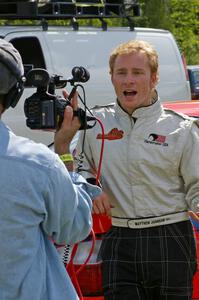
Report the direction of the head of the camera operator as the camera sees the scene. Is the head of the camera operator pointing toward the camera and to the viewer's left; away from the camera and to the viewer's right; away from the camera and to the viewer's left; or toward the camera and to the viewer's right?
away from the camera and to the viewer's right

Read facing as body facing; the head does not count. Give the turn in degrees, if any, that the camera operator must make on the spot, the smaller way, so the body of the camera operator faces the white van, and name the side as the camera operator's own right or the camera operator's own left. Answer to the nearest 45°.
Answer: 0° — they already face it

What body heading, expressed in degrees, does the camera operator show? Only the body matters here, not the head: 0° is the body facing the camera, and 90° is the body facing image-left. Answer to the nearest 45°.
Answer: approximately 180°

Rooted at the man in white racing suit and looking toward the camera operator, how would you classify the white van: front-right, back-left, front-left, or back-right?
back-right
